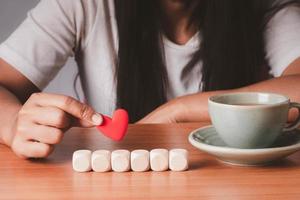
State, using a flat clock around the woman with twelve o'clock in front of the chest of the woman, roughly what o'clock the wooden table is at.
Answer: The wooden table is roughly at 12 o'clock from the woman.

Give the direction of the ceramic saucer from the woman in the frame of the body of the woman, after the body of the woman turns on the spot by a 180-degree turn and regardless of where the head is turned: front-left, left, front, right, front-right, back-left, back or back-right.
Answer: back

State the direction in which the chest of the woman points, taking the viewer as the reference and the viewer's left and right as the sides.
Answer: facing the viewer

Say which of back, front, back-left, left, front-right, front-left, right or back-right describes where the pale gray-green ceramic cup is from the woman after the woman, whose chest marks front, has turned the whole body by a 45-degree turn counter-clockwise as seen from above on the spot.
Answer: front-right
